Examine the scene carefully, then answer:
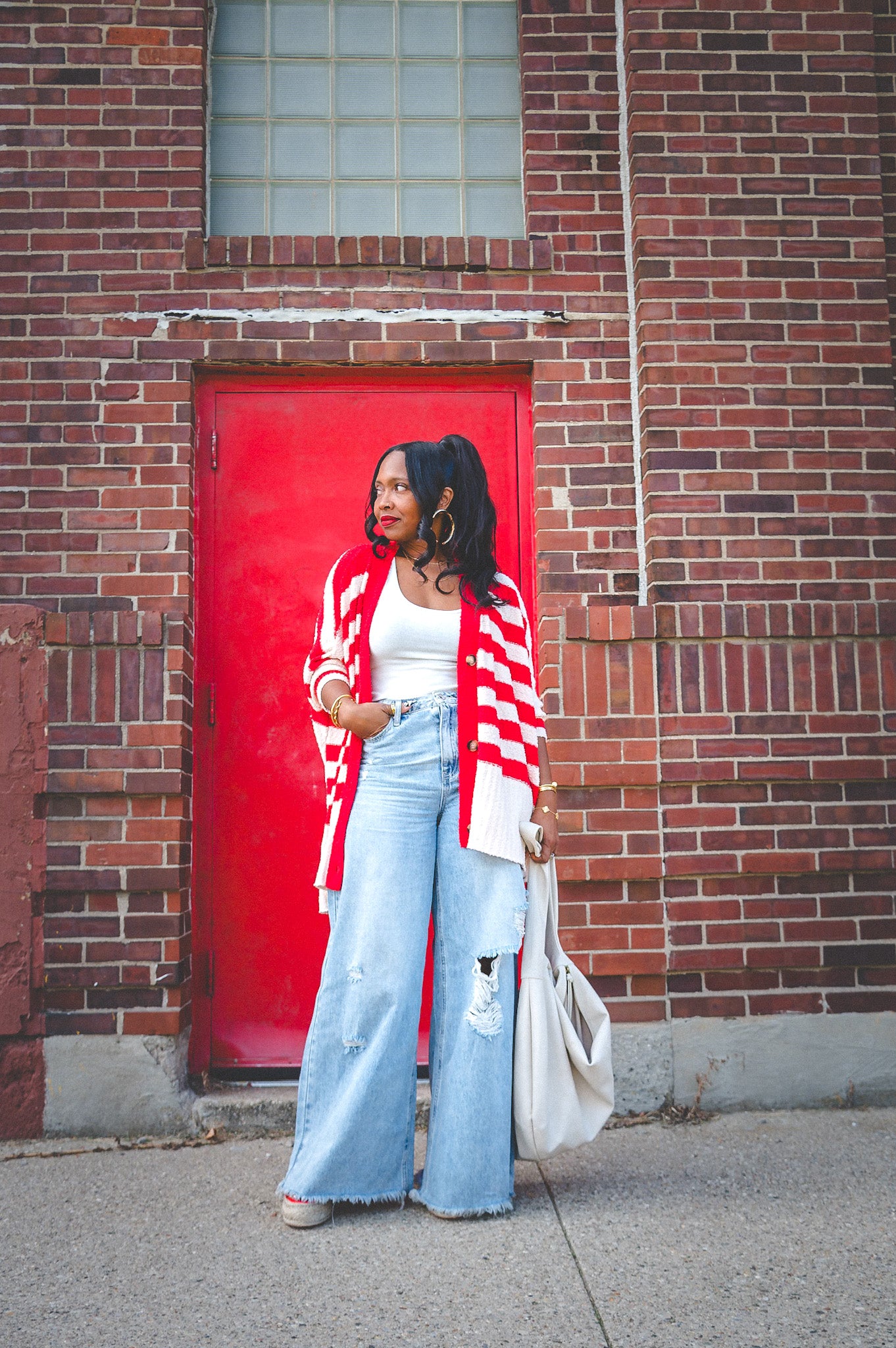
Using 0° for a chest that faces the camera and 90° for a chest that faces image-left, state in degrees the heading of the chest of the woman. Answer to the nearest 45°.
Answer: approximately 0°

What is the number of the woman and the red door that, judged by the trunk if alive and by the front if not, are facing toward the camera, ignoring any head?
2

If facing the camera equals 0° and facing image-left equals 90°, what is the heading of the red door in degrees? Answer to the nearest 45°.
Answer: approximately 0°
